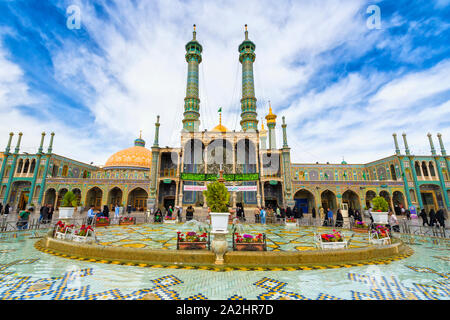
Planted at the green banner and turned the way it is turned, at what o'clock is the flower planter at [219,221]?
The flower planter is roughly at 12 o'clock from the green banner.

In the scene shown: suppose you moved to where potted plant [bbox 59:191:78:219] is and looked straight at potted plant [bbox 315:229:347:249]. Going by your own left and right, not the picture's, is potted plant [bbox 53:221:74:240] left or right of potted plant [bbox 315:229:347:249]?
right

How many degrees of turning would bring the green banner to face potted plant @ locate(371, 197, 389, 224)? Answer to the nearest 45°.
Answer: approximately 45° to its left

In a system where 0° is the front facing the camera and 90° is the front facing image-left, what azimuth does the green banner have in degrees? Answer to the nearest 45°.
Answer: approximately 0°

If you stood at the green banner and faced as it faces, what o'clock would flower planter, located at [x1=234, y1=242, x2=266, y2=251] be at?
The flower planter is roughly at 12 o'clock from the green banner.

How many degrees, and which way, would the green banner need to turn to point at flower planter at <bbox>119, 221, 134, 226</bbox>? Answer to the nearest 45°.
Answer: approximately 45° to its right

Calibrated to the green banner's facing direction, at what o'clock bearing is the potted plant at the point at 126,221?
The potted plant is roughly at 1 o'clock from the green banner.

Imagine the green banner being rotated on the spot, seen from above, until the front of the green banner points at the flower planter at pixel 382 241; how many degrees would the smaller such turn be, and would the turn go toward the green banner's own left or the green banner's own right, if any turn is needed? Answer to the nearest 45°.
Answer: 0° — it already faces it

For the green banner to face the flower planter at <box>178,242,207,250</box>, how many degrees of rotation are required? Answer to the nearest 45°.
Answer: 0° — it already faces it
